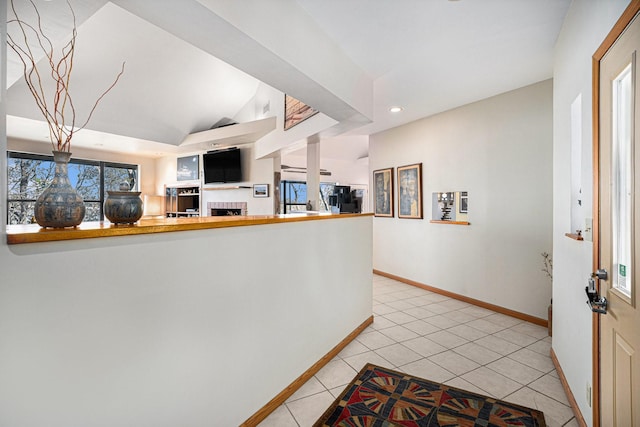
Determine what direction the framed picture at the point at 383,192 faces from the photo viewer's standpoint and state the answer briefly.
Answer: facing the viewer and to the left of the viewer

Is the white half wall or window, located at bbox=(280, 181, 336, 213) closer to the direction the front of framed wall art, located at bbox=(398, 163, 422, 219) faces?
the white half wall

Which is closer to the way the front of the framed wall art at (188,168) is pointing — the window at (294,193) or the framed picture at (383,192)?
the framed picture

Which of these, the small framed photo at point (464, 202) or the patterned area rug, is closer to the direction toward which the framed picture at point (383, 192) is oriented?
the patterned area rug

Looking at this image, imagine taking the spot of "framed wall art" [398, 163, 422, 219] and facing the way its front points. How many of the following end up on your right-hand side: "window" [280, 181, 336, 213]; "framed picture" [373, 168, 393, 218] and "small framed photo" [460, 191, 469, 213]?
2

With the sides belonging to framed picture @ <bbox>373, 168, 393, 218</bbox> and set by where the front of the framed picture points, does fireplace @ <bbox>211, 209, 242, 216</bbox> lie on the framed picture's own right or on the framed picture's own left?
on the framed picture's own right

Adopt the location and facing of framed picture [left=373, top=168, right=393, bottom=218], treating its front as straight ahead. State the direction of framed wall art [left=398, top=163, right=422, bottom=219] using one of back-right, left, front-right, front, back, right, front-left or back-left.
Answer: left

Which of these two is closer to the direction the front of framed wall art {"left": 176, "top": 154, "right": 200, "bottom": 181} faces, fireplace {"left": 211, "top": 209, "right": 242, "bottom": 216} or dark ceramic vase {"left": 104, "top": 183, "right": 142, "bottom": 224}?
the dark ceramic vase

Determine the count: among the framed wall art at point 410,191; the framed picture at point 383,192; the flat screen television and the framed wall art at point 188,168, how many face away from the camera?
0

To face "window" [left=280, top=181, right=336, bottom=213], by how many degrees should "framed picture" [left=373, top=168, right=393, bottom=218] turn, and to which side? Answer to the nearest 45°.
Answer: approximately 90° to its right

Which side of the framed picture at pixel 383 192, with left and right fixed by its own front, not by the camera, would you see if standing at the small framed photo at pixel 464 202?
left

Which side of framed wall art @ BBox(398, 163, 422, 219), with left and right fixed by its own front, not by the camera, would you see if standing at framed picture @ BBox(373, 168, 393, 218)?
right

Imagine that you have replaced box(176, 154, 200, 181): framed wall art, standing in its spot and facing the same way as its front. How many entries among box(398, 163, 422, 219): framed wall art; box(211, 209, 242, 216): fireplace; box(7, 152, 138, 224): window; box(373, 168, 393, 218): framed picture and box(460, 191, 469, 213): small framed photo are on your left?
4

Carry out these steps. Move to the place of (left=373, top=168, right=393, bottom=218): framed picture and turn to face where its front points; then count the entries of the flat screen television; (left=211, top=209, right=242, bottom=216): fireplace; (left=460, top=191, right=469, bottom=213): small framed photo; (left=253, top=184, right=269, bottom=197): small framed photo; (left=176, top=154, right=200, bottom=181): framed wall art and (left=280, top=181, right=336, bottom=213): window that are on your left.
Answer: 1

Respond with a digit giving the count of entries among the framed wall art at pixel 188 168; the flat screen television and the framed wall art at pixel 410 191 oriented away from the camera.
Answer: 0

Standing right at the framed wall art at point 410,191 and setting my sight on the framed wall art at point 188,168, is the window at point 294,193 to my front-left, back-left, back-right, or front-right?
front-right

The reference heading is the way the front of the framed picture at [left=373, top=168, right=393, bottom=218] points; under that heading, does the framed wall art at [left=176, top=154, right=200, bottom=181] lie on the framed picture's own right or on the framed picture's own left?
on the framed picture's own right

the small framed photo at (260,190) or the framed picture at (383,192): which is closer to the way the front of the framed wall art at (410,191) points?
the small framed photo

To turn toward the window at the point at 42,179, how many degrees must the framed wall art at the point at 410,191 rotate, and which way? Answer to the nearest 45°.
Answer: approximately 45° to its right

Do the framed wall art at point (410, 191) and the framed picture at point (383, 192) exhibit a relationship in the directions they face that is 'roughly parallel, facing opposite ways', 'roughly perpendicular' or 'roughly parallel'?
roughly parallel

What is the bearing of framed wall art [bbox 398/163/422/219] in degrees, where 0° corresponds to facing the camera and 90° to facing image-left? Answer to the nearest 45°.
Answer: approximately 45°

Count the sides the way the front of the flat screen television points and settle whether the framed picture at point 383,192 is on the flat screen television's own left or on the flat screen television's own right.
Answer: on the flat screen television's own left
